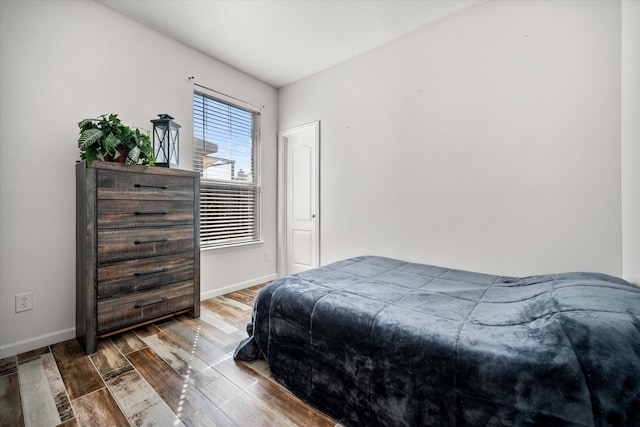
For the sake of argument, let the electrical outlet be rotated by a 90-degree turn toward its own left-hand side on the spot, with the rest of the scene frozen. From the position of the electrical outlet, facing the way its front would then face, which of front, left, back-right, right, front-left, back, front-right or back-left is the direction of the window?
front

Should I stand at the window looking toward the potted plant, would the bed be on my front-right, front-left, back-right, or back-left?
front-left

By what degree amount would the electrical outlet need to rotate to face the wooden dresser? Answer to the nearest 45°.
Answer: approximately 45° to its left

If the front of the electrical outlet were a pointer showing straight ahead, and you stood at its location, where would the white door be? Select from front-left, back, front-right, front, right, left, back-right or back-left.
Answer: left

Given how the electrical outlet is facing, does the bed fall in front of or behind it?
in front
